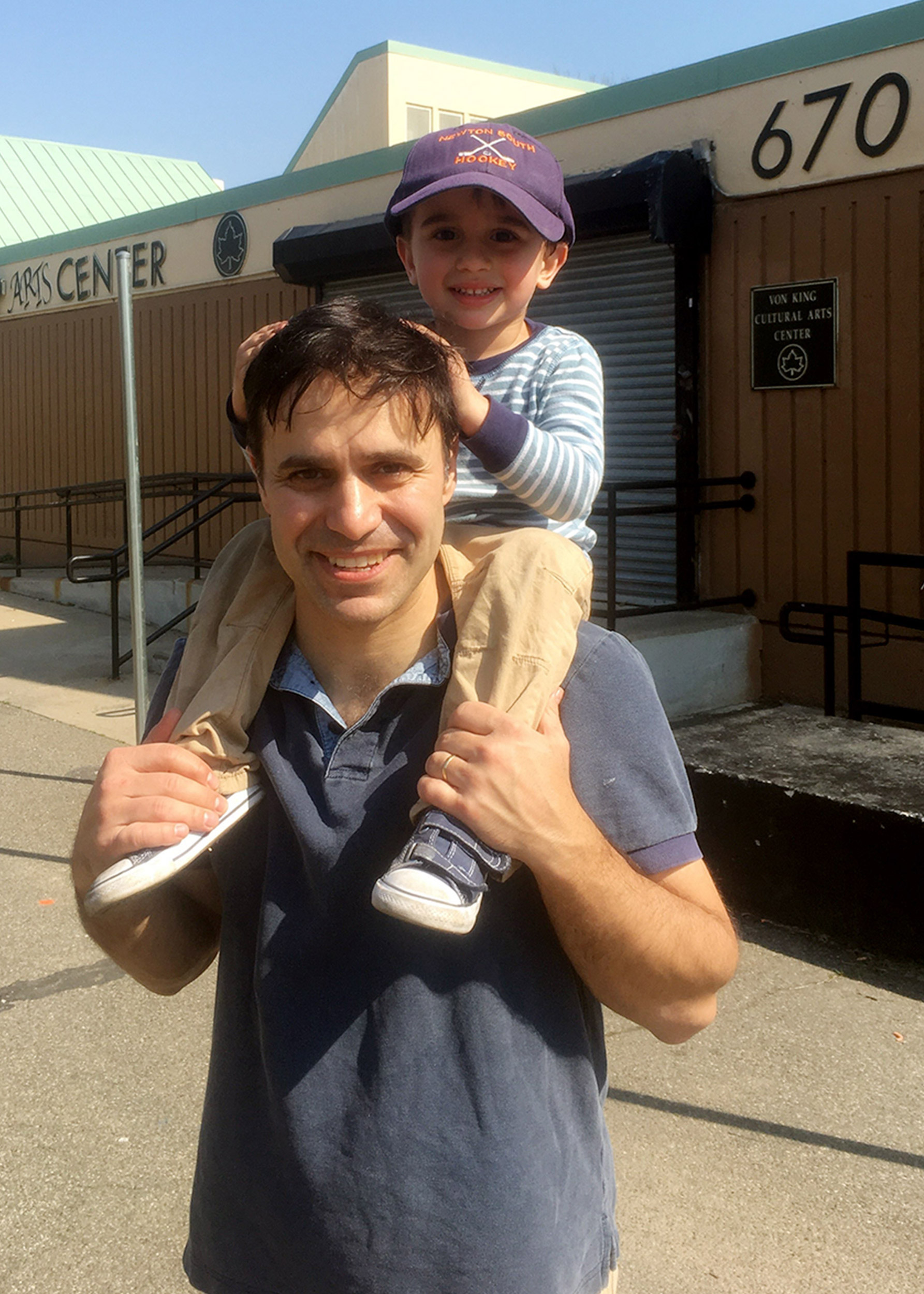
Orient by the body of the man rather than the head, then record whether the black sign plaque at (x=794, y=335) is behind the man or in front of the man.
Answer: behind

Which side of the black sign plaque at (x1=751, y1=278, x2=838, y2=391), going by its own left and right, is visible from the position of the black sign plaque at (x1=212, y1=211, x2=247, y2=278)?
right

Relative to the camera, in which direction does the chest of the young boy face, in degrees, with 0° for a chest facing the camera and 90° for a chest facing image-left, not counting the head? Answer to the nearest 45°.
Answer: approximately 45°

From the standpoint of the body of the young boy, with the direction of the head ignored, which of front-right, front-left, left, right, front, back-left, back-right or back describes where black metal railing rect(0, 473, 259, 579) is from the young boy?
back-right

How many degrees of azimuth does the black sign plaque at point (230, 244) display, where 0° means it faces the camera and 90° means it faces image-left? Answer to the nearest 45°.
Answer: approximately 45°
